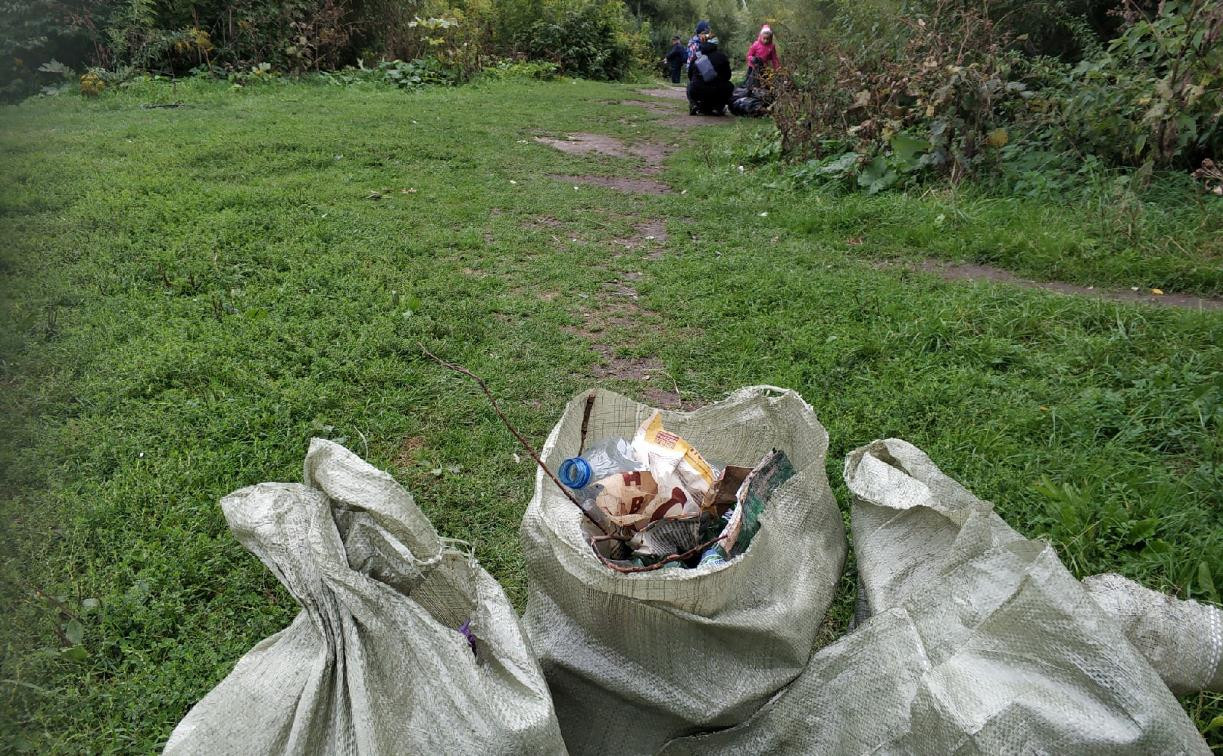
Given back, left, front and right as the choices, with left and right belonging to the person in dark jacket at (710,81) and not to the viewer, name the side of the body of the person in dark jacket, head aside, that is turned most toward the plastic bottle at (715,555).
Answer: back

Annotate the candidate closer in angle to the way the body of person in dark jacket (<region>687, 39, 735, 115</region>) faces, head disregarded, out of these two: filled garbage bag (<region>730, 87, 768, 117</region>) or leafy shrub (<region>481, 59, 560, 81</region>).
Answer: the leafy shrub

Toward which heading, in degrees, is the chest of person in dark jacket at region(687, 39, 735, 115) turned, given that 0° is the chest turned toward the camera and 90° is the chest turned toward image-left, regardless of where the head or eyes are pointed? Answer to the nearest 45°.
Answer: approximately 180°

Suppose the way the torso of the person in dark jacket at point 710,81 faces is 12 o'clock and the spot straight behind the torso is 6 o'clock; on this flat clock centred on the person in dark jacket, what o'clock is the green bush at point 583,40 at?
The green bush is roughly at 11 o'clock from the person in dark jacket.

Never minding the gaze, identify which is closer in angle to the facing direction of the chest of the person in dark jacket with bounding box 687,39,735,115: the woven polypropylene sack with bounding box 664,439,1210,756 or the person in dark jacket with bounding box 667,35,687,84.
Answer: the person in dark jacket

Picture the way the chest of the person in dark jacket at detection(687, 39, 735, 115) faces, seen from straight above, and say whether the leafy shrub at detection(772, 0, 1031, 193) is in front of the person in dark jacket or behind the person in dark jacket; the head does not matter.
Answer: behind

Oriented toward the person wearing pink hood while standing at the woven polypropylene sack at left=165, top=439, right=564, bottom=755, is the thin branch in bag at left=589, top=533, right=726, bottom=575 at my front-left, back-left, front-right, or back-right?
front-right

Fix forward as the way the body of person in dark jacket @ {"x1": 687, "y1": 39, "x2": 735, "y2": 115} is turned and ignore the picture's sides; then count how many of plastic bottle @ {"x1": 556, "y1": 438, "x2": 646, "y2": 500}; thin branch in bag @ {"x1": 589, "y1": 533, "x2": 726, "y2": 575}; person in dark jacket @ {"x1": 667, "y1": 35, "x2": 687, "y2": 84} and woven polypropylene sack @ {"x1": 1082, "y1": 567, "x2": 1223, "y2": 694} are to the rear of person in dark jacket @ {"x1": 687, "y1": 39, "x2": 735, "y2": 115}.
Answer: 3

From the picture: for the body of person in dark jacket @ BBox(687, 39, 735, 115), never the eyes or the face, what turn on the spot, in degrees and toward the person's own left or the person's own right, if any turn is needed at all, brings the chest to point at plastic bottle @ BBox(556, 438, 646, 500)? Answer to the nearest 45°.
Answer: approximately 180°

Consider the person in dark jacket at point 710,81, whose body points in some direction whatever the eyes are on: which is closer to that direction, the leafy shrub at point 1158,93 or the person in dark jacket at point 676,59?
the person in dark jacket

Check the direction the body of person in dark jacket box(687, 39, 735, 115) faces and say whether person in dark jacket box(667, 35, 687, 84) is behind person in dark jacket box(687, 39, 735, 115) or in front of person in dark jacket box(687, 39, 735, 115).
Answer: in front

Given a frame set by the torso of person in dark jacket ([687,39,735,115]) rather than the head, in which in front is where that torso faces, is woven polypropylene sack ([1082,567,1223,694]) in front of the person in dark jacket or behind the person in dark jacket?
behind

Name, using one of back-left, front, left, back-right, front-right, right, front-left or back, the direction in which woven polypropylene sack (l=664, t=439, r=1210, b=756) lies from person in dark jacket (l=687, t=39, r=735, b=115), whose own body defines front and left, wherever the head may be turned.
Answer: back
